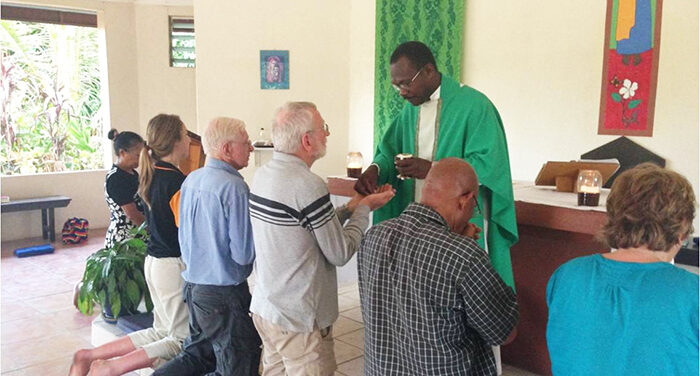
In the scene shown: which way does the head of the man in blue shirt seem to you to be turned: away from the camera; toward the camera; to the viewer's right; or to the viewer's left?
to the viewer's right

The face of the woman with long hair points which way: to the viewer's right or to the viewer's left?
to the viewer's right

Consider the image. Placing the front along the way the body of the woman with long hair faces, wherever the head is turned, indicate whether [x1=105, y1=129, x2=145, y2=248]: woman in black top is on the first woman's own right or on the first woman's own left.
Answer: on the first woman's own left

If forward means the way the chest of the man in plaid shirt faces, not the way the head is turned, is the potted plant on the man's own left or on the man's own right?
on the man's own left

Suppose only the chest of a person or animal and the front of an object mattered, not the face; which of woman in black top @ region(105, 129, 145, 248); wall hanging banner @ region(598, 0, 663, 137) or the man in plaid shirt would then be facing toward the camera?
the wall hanging banner

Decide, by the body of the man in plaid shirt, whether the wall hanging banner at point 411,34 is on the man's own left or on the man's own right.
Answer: on the man's own left

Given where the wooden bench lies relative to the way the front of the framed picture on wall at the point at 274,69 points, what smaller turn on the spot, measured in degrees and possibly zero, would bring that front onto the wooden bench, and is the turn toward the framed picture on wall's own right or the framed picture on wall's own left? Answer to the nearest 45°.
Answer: approximately 90° to the framed picture on wall's own right

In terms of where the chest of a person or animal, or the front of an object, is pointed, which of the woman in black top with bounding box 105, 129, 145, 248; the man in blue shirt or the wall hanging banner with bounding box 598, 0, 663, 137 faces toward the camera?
the wall hanging banner

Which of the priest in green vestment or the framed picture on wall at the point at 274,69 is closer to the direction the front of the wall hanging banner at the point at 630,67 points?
the priest in green vestment

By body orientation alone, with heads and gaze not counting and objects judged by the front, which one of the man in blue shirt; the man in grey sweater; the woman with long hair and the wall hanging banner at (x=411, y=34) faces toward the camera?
the wall hanging banner

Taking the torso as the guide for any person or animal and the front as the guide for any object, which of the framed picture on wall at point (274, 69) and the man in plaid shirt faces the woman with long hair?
the framed picture on wall

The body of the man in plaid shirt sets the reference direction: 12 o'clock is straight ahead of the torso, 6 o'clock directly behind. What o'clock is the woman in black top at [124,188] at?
The woman in black top is roughly at 9 o'clock from the man in plaid shirt.
